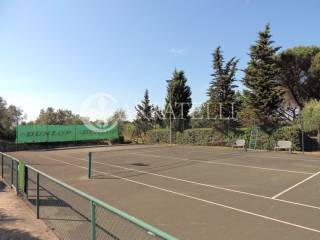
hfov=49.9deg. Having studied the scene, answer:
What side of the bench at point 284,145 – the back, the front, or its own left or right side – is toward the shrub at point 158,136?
right

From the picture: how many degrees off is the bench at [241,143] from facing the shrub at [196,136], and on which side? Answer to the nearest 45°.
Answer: approximately 90° to its right

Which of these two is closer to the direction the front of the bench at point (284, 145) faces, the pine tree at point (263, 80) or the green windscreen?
the green windscreen

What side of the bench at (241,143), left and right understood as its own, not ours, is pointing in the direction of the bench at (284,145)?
left

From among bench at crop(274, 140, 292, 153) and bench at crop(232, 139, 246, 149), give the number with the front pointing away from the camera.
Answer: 0

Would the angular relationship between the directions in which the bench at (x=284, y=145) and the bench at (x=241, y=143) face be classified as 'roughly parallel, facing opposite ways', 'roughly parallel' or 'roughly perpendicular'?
roughly parallel

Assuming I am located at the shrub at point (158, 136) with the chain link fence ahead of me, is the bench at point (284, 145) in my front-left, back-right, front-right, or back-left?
front-left

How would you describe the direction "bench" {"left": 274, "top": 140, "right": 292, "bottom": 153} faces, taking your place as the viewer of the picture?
facing the viewer and to the left of the viewer

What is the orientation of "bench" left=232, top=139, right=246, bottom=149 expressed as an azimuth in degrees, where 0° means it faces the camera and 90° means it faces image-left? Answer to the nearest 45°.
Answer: approximately 45°

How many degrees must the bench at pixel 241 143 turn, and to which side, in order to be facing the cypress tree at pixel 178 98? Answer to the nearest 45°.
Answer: approximately 90° to its right

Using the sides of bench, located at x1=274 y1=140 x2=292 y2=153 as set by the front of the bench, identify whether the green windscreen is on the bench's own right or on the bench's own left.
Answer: on the bench's own right

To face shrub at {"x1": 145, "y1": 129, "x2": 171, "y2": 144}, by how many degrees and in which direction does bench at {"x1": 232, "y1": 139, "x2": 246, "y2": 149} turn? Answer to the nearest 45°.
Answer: approximately 90° to its right

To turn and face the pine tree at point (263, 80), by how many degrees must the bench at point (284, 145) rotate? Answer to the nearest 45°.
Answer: approximately 135° to its right

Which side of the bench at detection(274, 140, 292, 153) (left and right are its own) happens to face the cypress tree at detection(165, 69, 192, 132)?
right
